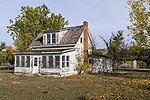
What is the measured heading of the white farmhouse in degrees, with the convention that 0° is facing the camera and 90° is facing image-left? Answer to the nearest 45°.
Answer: approximately 45°
